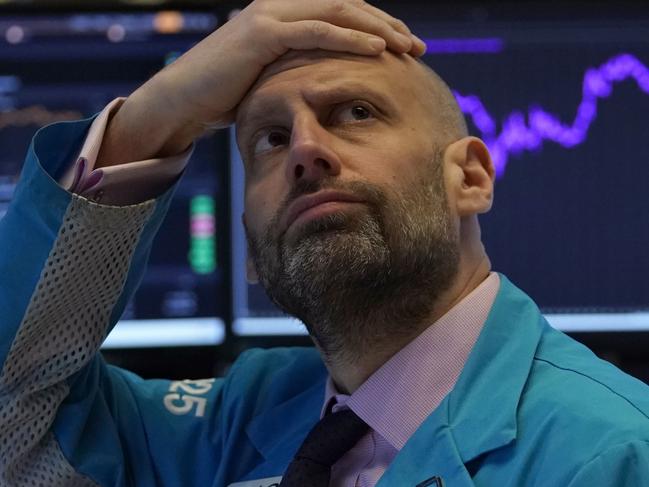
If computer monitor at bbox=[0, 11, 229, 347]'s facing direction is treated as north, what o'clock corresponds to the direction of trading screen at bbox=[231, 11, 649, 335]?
The trading screen is roughly at 10 o'clock from the computer monitor.

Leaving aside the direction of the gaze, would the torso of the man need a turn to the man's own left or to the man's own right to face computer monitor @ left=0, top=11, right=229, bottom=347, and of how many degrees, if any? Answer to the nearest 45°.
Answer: approximately 90° to the man's own right

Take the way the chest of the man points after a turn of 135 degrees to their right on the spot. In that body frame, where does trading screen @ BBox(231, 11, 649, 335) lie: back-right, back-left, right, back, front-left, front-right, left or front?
front-right

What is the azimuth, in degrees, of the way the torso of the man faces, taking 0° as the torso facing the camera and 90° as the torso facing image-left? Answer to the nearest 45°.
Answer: approximately 45°

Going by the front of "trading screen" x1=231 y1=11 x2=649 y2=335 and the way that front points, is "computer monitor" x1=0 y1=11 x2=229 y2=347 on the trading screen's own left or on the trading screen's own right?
on the trading screen's own right

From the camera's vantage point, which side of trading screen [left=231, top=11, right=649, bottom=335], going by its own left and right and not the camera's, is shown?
front

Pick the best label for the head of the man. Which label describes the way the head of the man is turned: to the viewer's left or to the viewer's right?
to the viewer's left
